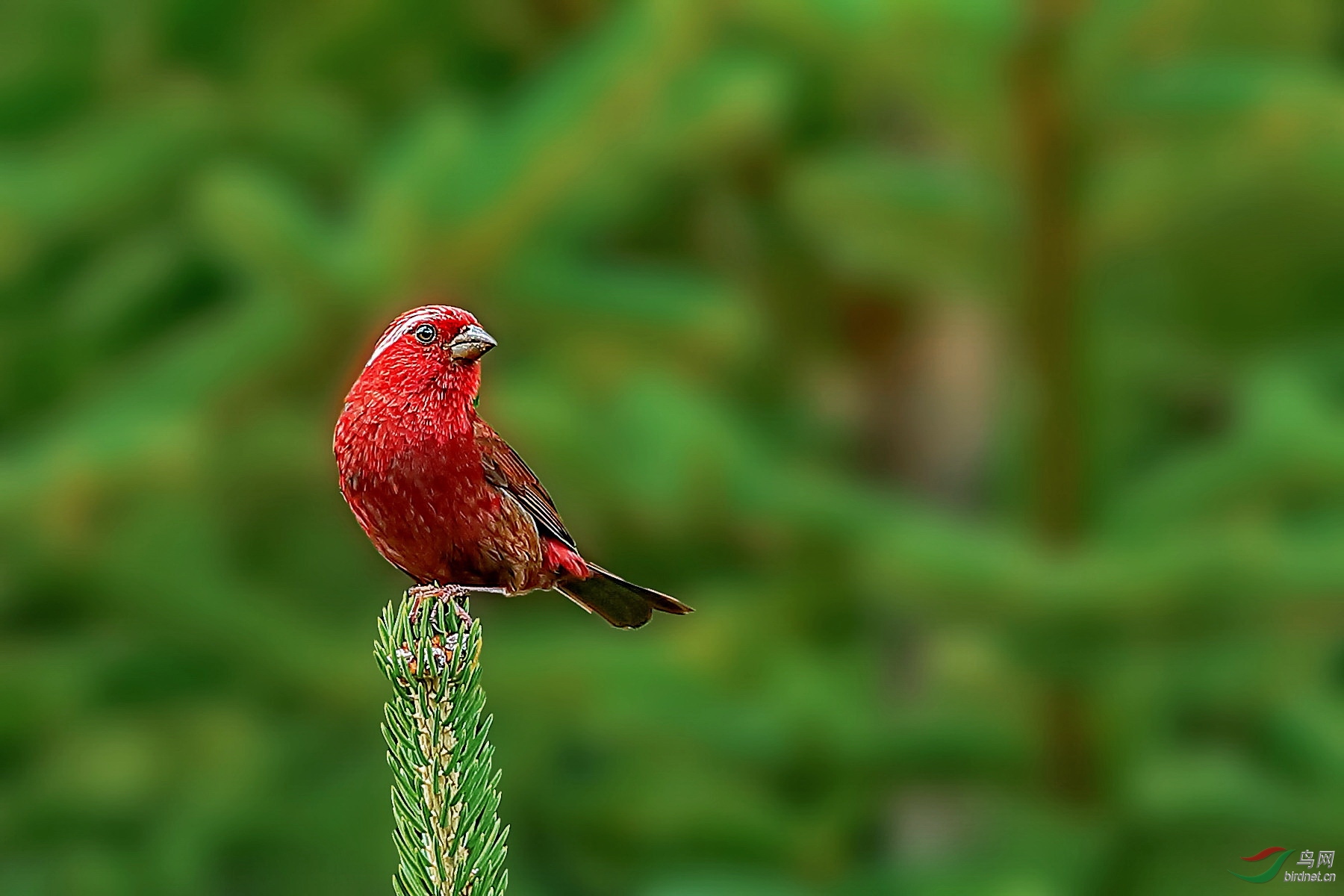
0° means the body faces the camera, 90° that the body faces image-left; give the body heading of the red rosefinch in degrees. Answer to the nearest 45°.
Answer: approximately 45°
